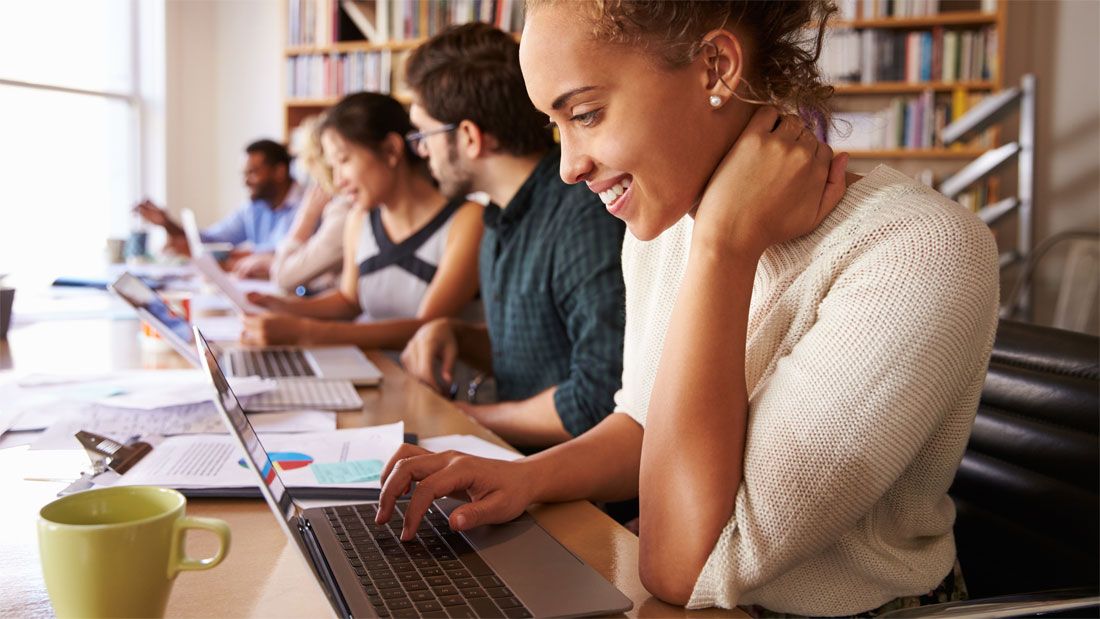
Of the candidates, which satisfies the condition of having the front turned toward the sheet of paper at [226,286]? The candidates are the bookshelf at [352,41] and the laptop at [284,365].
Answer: the bookshelf

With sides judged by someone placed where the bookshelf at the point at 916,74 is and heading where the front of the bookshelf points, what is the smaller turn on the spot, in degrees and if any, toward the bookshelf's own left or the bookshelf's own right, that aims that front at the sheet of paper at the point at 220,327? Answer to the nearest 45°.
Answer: approximately 45° to the bookshelf's own right

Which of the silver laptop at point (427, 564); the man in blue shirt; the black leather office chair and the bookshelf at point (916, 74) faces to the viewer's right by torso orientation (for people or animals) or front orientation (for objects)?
the silver laptop

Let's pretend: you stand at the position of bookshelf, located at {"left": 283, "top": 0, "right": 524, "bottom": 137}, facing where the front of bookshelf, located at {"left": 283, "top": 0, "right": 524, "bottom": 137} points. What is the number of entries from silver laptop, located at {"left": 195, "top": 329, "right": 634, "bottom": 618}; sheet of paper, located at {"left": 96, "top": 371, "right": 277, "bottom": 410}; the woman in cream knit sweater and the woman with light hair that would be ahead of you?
4

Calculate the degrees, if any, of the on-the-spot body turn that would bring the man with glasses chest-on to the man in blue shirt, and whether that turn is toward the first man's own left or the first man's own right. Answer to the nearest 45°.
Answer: approximately 90° to the first man's own right

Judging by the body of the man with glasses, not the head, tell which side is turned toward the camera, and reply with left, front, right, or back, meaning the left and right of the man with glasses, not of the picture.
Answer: left

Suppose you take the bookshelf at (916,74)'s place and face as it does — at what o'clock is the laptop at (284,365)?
The laptop is roughly at 1 o'clock from the bookshelf.

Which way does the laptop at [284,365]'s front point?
to the viewer's right

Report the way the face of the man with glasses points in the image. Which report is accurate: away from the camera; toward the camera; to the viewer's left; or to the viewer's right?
to the viewer's left

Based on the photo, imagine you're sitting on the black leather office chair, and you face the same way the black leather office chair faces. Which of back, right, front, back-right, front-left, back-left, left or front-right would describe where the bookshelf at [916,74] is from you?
back-right

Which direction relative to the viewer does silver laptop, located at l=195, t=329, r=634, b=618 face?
to the viewer's right

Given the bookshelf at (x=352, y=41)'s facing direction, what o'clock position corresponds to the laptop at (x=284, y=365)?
The laptop is roughly at 12 o'clock from the bookshelf.
